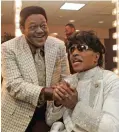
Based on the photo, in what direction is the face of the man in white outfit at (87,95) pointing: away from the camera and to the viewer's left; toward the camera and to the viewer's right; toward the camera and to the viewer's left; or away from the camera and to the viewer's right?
toward the camera and to the viewer's left

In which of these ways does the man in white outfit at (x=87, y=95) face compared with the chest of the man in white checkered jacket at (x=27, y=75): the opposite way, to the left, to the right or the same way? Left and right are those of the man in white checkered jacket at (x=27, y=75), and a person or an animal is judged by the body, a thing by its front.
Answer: to the right

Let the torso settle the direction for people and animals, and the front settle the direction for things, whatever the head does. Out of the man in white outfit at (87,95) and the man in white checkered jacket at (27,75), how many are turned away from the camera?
0

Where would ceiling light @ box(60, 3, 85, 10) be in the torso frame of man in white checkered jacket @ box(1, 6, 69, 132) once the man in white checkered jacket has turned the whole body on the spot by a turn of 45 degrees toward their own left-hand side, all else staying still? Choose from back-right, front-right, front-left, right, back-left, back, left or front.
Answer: left

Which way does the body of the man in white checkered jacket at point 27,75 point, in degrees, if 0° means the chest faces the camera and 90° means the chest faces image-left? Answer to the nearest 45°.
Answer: approximately 315°

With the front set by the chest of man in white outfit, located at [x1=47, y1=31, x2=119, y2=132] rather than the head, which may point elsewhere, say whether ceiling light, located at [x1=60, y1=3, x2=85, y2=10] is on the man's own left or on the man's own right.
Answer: on the man's own right

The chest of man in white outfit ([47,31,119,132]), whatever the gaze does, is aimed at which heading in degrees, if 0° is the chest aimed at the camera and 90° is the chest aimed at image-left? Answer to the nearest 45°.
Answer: approximately 45°
